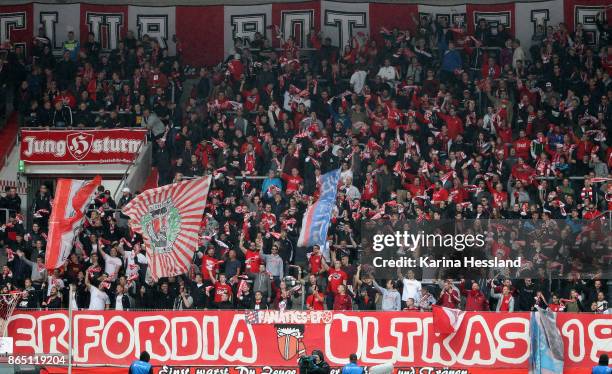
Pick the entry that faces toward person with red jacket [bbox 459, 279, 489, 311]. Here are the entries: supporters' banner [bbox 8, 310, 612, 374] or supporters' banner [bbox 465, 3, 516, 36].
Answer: supporters' banner [bbox 465, 3, 516, 36]

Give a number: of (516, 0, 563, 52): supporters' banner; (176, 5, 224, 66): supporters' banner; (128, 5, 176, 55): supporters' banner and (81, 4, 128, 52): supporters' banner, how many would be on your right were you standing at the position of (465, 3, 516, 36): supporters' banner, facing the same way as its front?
3

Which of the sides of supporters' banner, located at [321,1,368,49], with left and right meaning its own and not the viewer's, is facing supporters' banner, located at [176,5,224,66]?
right

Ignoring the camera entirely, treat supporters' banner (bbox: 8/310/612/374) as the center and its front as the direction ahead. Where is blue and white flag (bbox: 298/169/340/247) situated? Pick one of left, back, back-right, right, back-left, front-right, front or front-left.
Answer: back

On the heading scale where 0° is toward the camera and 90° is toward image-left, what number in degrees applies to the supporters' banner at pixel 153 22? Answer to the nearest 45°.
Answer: approximately 0°

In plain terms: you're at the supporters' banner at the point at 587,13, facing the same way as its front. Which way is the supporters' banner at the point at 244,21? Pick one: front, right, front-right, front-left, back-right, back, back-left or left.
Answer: right

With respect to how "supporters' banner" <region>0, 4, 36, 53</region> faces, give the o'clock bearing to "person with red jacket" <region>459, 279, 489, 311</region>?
The person with red jacket is roughly at 11 o'clock from the supporters' banner.

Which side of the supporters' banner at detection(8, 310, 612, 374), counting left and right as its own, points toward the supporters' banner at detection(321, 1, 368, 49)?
back

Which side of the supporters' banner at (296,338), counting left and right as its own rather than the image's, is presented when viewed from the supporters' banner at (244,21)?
back
